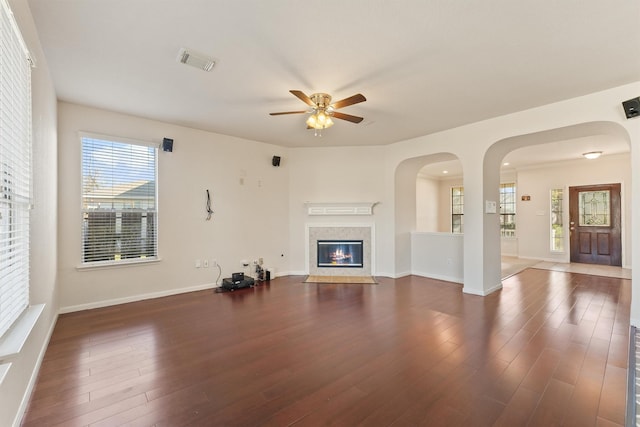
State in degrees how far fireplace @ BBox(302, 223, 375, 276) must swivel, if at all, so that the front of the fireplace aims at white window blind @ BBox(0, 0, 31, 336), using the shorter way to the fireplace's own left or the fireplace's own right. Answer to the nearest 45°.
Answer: approximately 45° to the fireplace's own right

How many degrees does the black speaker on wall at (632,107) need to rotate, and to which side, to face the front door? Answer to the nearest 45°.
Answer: approximately 135° to its right

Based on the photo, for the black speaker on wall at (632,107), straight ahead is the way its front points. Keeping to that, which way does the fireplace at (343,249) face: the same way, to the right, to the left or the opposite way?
to the left

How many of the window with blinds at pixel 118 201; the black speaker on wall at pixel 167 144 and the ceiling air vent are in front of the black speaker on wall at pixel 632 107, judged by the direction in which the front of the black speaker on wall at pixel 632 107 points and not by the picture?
3

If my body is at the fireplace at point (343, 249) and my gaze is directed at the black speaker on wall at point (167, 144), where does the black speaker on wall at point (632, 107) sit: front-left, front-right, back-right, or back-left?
back-left

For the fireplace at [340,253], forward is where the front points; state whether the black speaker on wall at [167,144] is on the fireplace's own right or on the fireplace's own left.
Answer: on the fireplace's own right

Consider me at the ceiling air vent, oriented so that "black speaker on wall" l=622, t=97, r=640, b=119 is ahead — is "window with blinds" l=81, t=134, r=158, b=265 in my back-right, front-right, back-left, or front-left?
back-left

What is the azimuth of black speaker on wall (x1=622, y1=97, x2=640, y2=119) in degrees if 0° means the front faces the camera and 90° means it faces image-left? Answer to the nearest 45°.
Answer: approximately 45°

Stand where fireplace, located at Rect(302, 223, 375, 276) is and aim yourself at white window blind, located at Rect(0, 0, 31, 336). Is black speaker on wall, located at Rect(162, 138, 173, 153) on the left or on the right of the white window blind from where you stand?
right

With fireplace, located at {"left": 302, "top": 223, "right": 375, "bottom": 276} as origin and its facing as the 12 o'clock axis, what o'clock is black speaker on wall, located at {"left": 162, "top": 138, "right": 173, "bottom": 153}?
The black speaker on wall is roughly at 2 o'clock from the fireplace.

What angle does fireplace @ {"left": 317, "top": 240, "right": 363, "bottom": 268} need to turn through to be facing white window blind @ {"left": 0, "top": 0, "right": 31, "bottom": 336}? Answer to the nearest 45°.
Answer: approximately 45° to its right

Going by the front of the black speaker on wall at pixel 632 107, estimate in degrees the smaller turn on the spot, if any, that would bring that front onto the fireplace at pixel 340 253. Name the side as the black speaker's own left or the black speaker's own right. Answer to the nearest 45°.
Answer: approximately 45° to the black speaker's own right

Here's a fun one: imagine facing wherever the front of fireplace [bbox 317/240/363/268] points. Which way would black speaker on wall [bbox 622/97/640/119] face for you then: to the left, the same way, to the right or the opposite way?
to the right
